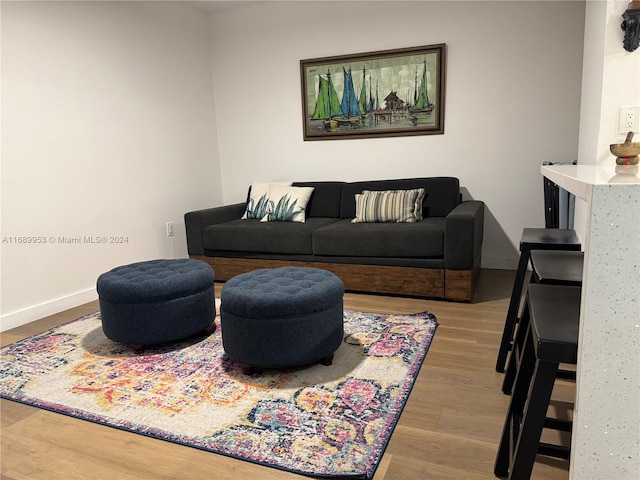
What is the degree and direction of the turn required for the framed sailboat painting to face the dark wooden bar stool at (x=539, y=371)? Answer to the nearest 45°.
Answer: approximately 45° to its left

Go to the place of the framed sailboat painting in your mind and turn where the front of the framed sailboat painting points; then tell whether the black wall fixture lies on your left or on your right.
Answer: on your left

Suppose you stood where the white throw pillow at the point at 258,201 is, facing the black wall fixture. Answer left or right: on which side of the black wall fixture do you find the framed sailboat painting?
left

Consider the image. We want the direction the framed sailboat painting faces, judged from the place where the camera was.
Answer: facing the viewer and to the left of the viewer

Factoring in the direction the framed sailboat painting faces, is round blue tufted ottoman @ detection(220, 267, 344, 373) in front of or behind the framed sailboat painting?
in front
